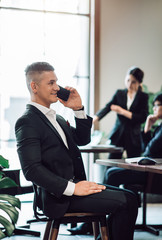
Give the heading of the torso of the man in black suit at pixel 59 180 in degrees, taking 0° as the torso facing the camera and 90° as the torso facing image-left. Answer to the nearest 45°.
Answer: approximately 270°

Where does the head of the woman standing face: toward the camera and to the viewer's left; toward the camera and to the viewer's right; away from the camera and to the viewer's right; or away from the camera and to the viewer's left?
toward the camera and to the viewer's left

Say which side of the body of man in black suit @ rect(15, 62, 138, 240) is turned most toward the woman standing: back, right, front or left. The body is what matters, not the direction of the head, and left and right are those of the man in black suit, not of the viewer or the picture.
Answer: left
